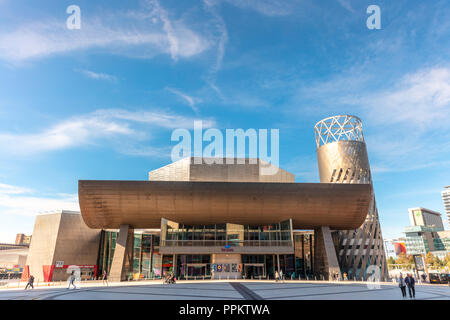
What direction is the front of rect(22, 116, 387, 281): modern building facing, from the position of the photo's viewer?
facing the viewer
